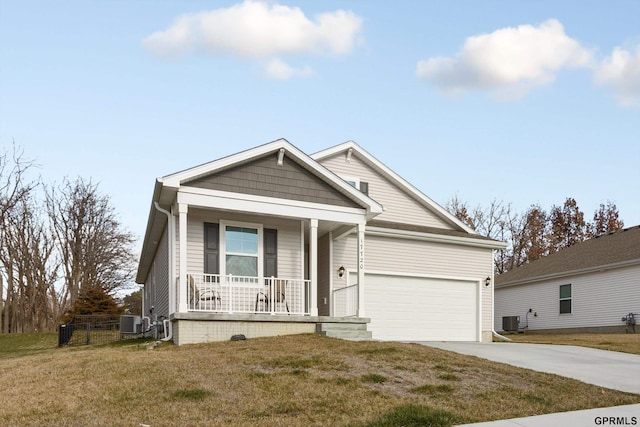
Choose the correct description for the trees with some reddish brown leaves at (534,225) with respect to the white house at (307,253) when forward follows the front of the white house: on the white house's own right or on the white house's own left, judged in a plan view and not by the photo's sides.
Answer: on the white house's own left

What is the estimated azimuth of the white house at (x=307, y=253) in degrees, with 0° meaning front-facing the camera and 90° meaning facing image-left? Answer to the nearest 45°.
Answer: approximately 315°

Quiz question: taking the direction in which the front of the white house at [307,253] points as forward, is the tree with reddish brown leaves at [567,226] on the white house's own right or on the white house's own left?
on the white house's own left

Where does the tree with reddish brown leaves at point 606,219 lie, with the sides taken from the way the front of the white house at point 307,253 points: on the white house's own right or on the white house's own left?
on the white house's own left
